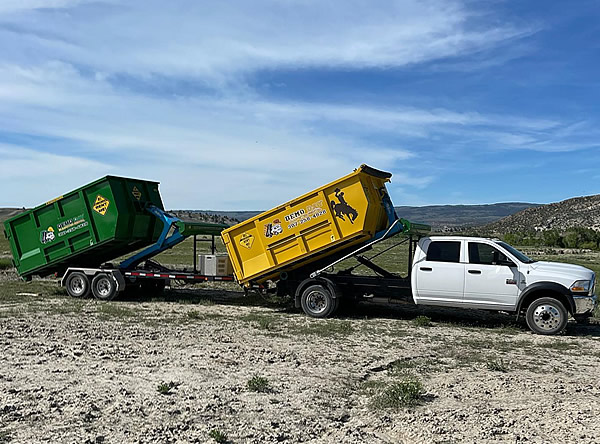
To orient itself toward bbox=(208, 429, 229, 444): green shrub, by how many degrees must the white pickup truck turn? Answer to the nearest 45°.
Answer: approximately 90° to its right

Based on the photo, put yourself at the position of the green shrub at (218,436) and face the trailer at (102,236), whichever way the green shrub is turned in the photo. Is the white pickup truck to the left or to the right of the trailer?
right

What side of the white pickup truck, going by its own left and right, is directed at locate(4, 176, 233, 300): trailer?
back

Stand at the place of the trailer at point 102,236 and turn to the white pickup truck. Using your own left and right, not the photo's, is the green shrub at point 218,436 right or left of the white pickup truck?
right

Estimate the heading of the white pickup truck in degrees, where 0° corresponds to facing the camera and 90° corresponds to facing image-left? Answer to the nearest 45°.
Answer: approximately 270°
